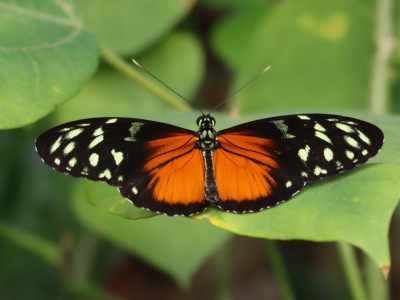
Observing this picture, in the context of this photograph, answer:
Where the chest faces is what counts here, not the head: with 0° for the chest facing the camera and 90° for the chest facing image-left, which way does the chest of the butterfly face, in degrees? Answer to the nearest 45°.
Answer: approximately 180°

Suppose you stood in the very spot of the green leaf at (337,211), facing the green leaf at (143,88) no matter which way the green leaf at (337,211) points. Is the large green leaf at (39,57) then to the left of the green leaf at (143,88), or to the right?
left

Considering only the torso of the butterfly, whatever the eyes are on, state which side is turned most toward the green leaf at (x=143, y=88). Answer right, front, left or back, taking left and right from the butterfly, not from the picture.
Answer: front
